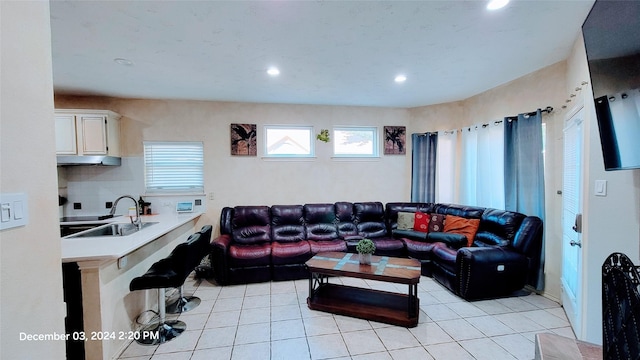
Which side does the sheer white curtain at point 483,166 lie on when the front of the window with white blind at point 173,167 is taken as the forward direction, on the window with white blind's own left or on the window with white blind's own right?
on the window with white blind's own left

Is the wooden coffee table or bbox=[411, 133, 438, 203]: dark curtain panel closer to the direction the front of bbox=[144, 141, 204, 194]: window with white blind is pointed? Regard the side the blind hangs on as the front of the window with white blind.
the wooden coffee table

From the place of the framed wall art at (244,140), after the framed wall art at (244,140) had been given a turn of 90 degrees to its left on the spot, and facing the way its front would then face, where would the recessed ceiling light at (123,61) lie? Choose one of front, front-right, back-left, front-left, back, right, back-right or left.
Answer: back-right

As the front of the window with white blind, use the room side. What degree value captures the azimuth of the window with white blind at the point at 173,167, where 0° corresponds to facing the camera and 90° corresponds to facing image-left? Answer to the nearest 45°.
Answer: approximately 0°

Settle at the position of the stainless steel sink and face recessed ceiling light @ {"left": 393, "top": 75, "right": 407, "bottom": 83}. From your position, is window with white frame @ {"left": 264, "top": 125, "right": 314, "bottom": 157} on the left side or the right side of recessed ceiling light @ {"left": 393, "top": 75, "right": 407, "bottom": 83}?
left

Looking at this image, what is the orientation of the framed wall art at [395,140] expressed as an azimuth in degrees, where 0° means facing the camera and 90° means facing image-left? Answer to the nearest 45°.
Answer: approximately 0°

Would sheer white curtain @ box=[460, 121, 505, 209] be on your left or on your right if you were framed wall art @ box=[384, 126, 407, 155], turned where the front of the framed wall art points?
on your left

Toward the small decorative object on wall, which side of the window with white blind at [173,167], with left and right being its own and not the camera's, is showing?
left

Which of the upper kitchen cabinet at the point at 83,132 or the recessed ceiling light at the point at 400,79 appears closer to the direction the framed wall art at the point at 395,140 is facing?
the recessed ceiling light
